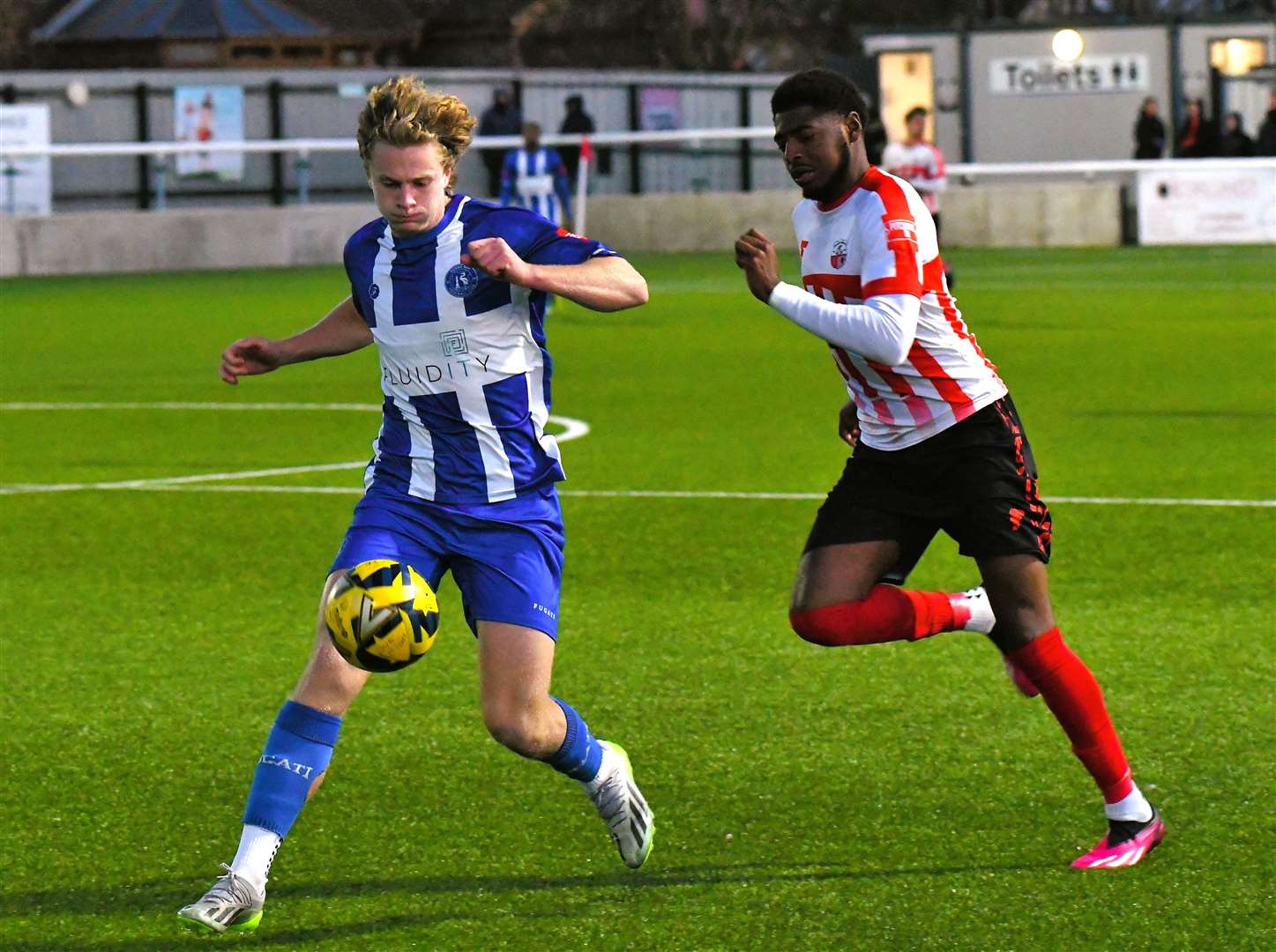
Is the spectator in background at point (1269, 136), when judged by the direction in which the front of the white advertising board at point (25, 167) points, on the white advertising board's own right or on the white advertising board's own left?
on the white advertising board's own left

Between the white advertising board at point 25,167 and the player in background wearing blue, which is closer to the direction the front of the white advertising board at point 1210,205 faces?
the player in background wearing blue

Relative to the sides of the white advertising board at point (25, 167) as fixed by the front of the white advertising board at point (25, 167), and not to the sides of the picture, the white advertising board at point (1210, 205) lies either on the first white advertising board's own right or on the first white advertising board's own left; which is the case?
on the first white advertising board's own left

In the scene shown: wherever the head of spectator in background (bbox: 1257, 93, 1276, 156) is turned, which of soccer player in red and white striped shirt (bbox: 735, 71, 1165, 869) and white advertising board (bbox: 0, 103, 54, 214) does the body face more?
the soccer player in red and white striped shirt

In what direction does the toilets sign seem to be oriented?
toward the camera

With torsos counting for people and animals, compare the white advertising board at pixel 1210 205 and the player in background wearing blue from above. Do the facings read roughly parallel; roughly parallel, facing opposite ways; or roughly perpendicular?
roughly parallel

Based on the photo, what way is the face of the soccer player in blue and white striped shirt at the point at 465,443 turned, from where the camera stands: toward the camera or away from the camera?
toward the camera

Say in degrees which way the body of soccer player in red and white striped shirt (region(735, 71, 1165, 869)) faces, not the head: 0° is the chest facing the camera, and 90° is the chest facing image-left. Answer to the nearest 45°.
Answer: approximately 45°

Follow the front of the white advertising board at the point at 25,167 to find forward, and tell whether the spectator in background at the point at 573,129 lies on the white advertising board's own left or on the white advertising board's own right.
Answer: on the white advertising board's own left

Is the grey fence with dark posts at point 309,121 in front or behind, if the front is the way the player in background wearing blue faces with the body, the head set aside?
behind

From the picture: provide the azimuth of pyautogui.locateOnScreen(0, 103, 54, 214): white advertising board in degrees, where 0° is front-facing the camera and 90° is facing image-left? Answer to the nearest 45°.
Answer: approximately 0°

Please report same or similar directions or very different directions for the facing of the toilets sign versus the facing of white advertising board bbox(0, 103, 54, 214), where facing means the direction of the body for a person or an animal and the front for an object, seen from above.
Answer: same or similar directions

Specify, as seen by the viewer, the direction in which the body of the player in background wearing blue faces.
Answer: toward the camera

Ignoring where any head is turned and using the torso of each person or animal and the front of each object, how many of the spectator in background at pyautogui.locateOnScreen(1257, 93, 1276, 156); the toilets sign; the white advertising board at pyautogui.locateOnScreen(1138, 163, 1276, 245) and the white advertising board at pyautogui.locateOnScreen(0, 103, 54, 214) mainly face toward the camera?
4

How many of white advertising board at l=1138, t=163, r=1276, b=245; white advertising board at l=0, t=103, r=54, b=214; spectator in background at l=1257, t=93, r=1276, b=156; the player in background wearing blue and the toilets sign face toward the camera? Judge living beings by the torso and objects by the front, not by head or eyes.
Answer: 5
